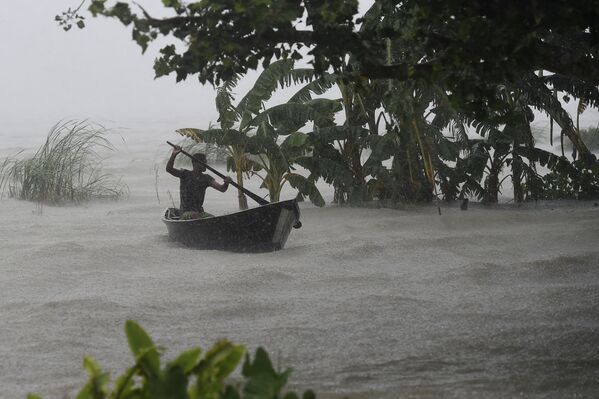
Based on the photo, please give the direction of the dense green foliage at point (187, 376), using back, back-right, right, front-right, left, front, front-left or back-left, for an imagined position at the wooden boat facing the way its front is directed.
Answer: front-right

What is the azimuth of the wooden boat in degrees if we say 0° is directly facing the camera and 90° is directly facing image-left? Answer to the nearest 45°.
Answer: approximately 315°

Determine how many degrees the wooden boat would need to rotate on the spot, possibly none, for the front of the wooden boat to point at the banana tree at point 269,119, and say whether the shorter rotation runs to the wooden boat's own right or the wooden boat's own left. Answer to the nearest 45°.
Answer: approximately 135° to the wooden boat's own left
